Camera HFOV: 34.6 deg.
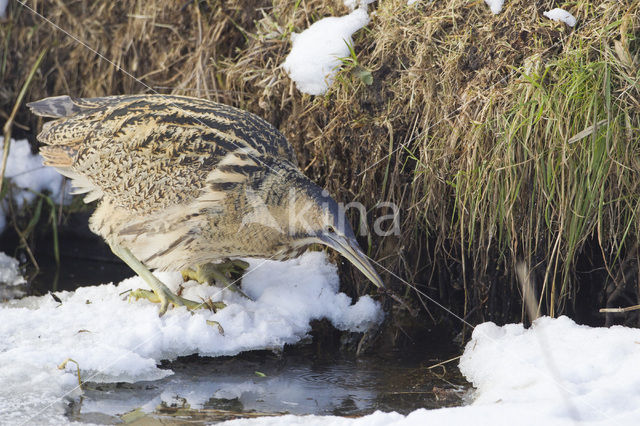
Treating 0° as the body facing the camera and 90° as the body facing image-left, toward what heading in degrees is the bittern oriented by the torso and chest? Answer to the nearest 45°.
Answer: approximately 270°
